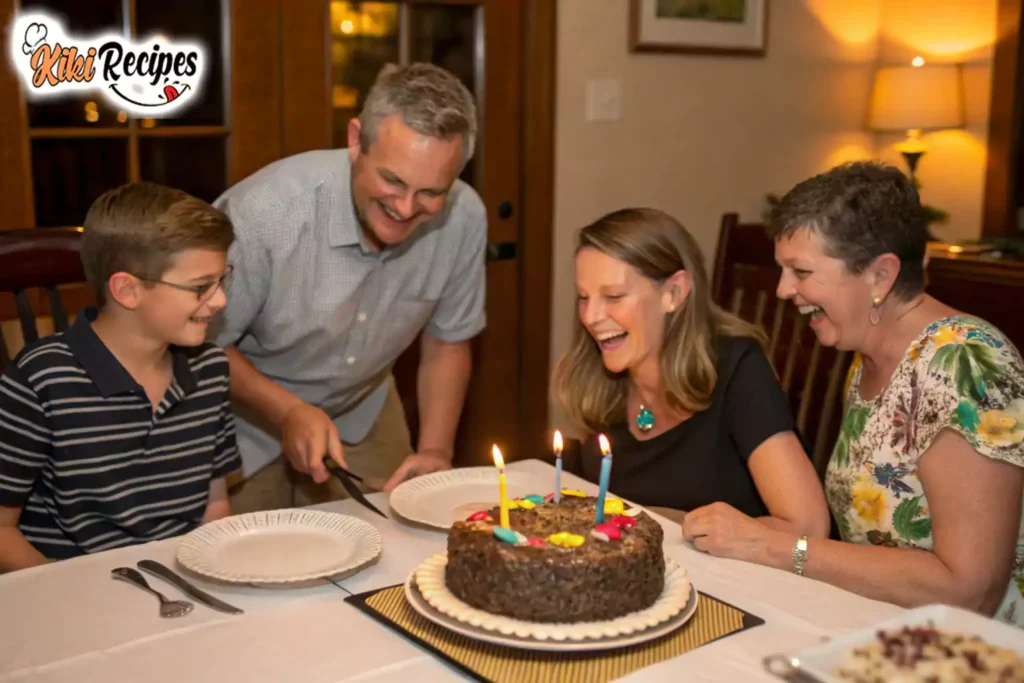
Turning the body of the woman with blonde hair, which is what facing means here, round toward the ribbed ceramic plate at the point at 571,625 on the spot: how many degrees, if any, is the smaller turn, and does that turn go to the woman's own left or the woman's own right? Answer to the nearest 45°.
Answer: approximately 45° to the woman's own left

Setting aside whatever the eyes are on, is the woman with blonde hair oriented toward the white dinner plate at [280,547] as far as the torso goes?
yes

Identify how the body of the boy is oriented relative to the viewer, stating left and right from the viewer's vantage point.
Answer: facing the viewer and to the right of the viewer

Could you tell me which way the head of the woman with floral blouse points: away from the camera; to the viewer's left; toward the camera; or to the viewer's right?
to the viewer's left

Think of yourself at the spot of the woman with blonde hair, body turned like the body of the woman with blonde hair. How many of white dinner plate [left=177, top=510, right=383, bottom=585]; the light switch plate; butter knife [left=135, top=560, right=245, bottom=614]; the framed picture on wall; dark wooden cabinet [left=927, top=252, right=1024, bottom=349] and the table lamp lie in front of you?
2

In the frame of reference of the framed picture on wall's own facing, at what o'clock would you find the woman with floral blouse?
The woman with floral blouse is roughly at 12 o'clock from the framed picture on wall.

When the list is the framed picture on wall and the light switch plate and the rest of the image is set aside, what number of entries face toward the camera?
2

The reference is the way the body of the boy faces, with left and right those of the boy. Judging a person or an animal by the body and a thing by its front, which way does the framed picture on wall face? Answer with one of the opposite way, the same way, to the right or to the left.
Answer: to the right

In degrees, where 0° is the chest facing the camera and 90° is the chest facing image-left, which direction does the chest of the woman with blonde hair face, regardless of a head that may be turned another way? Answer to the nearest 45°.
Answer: approximately 45°

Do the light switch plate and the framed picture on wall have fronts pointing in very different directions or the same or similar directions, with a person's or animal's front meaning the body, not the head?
same or similar directions

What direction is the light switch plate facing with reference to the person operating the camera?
facing the viewer

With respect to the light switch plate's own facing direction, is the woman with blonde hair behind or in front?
in front

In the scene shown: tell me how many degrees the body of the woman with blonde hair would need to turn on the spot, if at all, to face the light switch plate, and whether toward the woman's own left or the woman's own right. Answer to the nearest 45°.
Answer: approximately 135° to the woman's own right

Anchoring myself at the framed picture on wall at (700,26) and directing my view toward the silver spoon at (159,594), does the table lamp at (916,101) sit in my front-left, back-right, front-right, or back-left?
back-left
